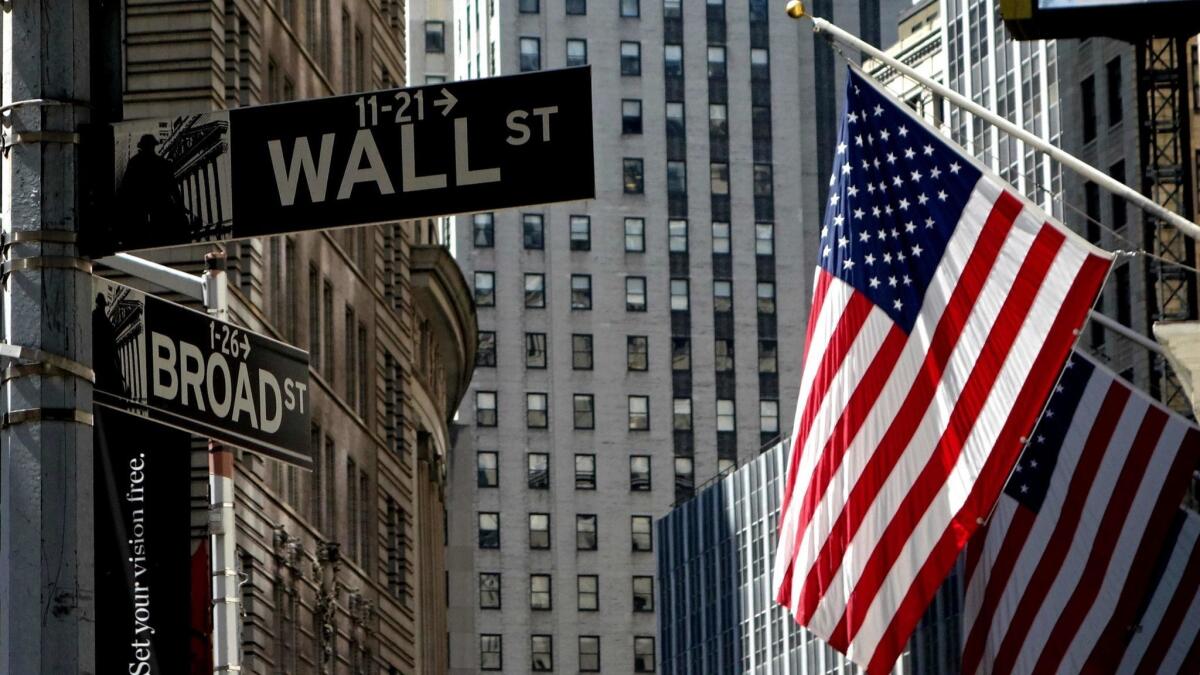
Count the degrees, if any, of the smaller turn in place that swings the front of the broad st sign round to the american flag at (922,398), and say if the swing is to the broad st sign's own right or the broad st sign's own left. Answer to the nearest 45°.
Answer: approximately 90° to the broad st sign's own left

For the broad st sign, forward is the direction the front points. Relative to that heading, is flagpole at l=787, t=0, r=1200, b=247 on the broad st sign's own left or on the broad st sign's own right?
on the broad st sign's own left

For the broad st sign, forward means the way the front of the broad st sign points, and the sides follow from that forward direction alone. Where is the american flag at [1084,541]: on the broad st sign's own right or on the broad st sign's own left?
on the broad st sign's own left
